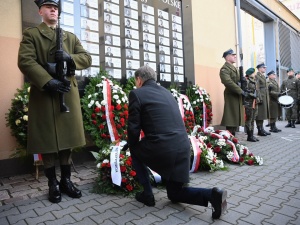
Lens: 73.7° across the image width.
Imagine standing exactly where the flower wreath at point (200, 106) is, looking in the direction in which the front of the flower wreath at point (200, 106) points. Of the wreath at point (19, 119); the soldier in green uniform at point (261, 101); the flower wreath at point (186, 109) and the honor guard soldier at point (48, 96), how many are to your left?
1

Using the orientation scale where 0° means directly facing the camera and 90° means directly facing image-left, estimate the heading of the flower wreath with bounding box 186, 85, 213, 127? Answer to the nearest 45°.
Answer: approximately 315°

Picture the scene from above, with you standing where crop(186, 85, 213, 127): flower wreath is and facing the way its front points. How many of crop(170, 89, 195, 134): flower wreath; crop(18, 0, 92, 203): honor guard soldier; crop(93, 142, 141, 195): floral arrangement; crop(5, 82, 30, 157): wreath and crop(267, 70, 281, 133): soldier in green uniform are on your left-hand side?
1

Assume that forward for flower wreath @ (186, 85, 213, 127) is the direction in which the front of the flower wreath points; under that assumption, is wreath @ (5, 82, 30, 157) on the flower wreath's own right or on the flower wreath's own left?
on the flower wreath's own right

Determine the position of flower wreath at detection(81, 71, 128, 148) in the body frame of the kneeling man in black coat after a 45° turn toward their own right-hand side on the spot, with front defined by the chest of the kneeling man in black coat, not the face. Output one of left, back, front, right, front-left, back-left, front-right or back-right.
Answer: front-left

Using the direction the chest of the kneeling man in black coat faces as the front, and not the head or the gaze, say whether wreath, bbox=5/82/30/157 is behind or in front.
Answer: in front

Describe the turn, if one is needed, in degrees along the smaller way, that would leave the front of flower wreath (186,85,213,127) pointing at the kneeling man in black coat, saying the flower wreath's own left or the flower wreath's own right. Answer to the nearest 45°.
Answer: approximately 45° to the flower wreath's own right

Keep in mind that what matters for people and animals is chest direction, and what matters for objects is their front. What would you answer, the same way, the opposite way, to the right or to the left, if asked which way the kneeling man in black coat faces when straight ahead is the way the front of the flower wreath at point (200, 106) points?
the opposite way

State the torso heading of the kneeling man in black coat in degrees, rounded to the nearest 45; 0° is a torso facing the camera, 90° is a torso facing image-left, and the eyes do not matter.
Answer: approximately 135°

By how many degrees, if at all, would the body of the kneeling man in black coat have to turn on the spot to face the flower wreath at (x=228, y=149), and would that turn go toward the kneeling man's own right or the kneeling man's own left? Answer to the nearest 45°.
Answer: approximately 90° to the kneeling man's own right

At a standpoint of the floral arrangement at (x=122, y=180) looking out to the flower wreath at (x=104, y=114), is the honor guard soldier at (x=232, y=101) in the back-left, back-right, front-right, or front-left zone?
front-right

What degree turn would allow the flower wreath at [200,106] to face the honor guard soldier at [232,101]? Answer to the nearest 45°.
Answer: approximately 45° to its left

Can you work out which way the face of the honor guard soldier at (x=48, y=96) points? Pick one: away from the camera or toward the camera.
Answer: toward the camera

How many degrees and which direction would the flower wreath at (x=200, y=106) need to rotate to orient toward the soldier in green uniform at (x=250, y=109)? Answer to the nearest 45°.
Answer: approximately 90° to its left
